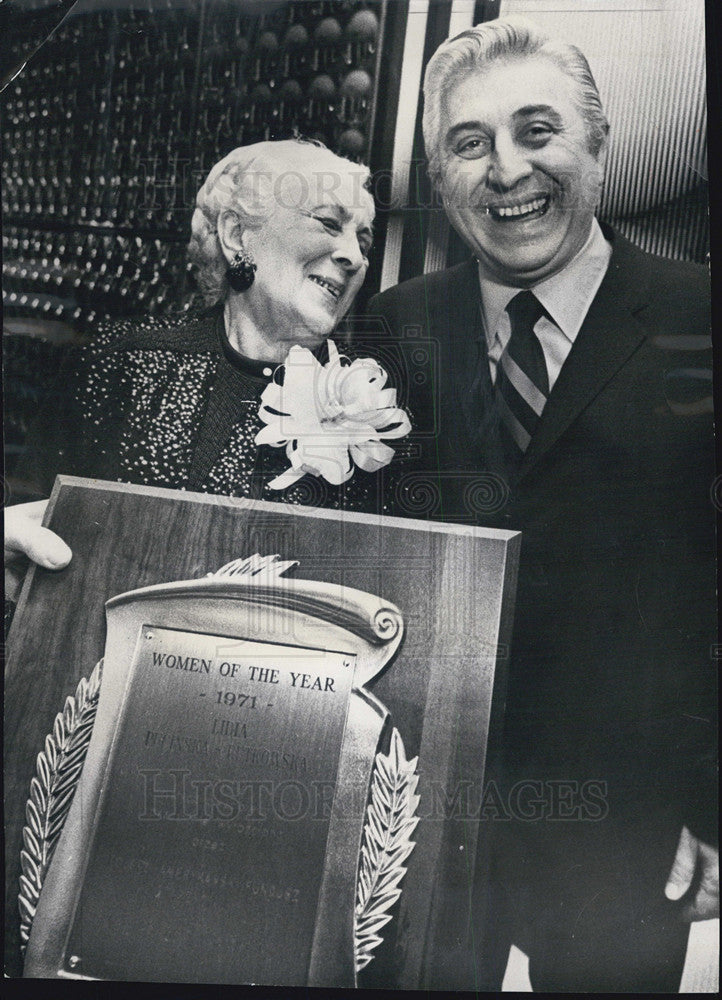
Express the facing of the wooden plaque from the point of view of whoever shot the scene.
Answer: facing the viewer
